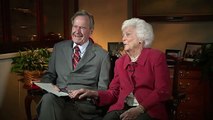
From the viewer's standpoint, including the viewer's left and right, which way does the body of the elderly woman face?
facing the viewer and to the left of the viewer

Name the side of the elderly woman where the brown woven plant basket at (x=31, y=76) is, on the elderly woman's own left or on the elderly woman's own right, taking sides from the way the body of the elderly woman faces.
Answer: on the elderly woman's own right

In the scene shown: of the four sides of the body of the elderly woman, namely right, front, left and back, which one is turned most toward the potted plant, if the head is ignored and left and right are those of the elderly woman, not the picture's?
right

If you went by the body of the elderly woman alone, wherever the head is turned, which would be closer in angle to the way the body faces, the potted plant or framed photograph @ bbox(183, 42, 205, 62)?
the potted plant

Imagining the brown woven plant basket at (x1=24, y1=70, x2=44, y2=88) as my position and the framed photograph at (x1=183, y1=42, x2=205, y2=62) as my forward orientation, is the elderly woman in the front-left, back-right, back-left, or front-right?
front-right

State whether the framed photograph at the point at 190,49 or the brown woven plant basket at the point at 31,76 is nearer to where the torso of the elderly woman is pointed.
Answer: the brown woven plant basket

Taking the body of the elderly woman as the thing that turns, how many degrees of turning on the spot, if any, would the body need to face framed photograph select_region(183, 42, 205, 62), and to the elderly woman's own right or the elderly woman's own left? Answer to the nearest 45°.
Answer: approximately 180°
